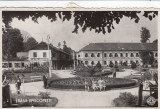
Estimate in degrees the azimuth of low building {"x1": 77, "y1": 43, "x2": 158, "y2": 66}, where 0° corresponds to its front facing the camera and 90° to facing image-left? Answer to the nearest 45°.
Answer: approximately 0°
